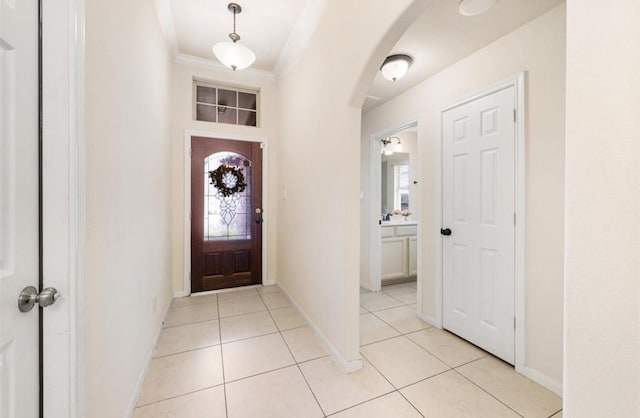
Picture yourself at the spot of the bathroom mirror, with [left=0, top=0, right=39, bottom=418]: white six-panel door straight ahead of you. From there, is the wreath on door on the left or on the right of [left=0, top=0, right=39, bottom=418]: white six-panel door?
right

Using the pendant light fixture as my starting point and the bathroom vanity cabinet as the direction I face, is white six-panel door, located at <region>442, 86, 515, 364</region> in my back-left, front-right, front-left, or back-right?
front-right

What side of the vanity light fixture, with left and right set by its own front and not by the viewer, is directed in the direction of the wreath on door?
right

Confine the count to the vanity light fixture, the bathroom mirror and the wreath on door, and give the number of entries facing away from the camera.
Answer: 0

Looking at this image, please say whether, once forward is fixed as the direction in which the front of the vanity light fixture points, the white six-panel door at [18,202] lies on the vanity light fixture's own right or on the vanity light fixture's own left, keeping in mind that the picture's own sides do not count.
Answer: on the vanity light fixture's own right

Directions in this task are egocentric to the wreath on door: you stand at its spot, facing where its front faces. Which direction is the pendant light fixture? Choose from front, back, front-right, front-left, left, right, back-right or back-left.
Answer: front

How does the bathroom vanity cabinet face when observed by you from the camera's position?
facing the viewer and to the right of the viewer

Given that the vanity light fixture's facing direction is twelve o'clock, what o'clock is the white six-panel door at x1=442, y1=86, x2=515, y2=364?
The white six-panel door is roughly at 1 o'clock from the vanity light fixture.

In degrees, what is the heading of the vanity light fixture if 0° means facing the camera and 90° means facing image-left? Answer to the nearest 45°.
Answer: approximately 315°

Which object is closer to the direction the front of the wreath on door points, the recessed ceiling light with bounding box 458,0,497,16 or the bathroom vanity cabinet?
the recessed ceiling light

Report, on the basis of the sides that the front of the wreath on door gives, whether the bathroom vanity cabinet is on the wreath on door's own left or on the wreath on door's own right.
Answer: on the wreath on door's own left

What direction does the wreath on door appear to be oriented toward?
toward the camera

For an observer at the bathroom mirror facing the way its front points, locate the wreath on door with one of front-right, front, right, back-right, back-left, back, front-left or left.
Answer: right
